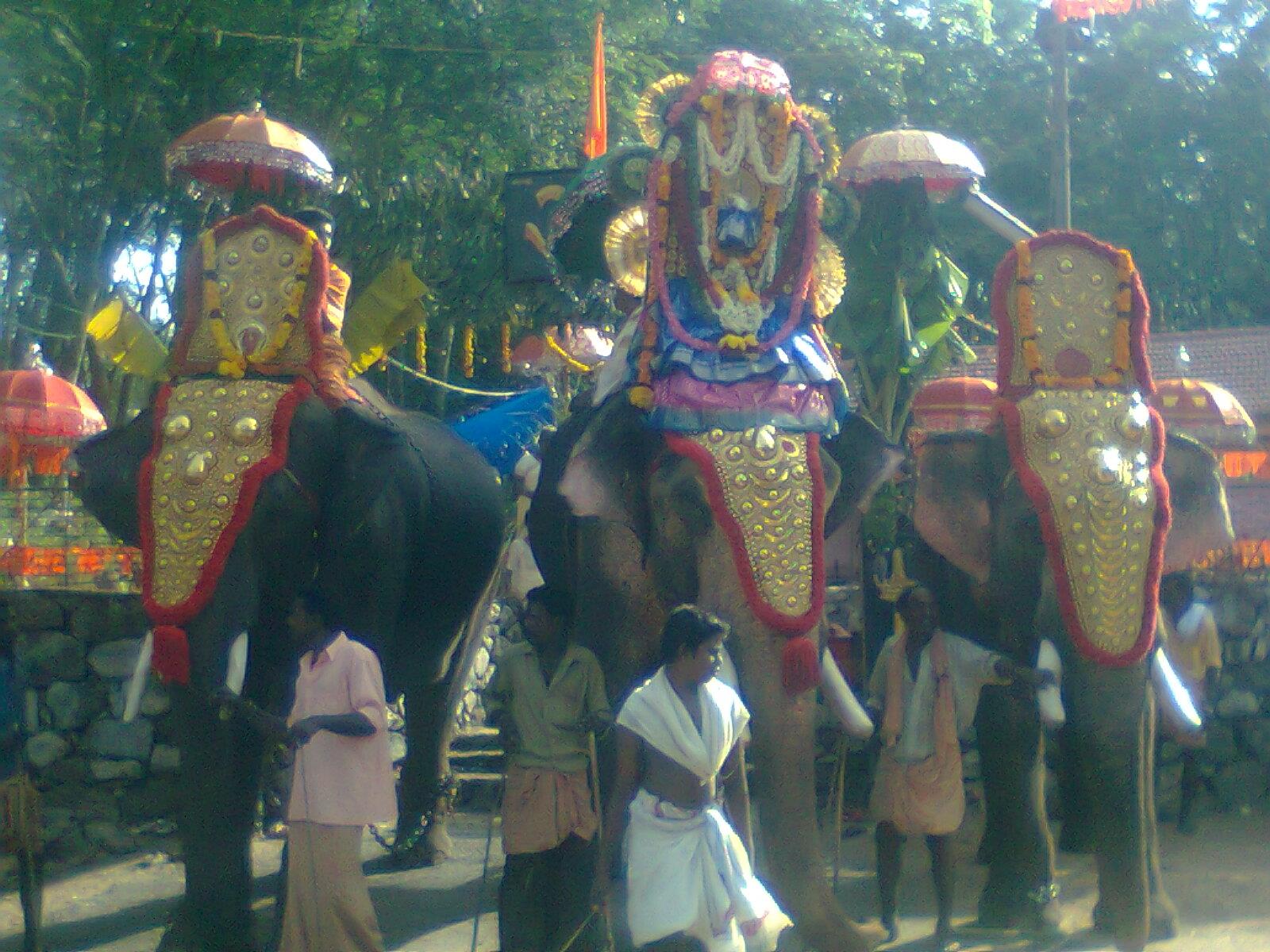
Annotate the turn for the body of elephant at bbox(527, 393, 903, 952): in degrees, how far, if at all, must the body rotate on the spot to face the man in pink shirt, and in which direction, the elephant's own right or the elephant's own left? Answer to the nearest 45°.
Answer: approximately 90° to the elephant's own right

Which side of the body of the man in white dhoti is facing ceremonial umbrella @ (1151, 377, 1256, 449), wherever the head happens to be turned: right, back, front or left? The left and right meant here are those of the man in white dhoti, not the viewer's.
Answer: left

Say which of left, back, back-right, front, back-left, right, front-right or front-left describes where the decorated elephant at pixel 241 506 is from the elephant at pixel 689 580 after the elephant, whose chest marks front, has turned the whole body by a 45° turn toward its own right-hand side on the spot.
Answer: right

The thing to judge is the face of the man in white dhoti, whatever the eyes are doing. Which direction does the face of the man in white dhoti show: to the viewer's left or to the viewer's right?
to the viewer's right

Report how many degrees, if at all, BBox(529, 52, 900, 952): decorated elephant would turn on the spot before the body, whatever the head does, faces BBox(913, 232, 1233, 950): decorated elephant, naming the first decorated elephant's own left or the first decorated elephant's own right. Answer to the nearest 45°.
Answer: approximately 45° to the first decorated elephant's own left

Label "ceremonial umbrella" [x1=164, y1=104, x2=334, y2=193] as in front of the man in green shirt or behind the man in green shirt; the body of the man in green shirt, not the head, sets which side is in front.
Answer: behind

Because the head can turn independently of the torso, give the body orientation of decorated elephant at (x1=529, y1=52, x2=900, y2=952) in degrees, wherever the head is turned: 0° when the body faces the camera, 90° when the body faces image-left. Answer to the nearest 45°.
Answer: approximately 315°

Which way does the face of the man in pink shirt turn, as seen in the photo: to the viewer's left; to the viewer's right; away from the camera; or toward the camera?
to the viewer's left

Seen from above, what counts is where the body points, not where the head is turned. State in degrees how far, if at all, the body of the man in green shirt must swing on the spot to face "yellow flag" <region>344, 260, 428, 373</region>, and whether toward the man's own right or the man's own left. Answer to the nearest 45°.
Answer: approximately 180°
